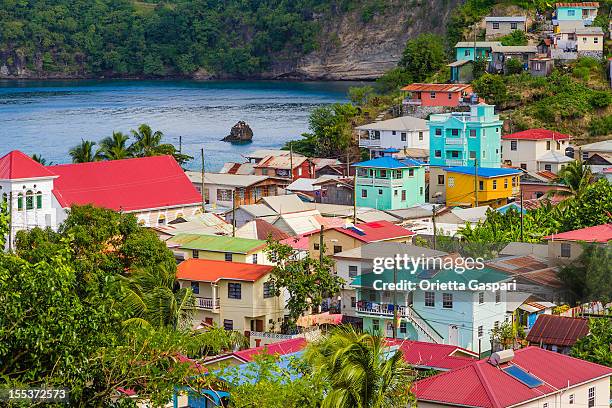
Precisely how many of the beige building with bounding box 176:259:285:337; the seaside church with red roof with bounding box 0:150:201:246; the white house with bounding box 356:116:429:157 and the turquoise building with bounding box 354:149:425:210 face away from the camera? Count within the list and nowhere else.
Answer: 0

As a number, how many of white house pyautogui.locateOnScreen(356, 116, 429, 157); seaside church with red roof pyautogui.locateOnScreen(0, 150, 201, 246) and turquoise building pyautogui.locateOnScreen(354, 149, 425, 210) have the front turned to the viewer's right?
0

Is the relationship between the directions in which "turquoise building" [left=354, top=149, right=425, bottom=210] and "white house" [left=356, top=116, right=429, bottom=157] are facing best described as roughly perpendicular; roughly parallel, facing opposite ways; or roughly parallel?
roughly parallel

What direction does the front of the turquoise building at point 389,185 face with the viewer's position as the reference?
facing the viewer and to the left of the viewer

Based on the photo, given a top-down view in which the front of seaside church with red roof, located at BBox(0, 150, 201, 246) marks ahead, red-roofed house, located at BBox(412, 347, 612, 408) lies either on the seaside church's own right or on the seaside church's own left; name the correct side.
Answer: on the seaside church's own left

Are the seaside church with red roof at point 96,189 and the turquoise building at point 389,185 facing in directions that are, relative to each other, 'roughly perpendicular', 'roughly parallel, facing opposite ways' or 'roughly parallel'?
roughly parallel

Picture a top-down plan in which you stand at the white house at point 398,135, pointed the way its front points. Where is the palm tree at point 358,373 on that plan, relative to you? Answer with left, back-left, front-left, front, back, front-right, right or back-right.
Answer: front-left

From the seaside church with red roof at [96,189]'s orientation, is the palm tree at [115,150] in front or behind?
behind

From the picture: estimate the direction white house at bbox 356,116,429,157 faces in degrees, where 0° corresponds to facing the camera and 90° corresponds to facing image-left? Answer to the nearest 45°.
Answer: approximately 45°

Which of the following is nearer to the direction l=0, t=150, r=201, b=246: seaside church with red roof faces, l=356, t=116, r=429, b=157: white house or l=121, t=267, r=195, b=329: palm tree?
the palm tree

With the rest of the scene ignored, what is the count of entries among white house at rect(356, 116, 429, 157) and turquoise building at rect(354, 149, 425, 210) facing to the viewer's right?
0

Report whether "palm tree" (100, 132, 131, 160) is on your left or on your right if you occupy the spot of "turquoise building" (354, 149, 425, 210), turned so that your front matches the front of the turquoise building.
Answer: on your right
